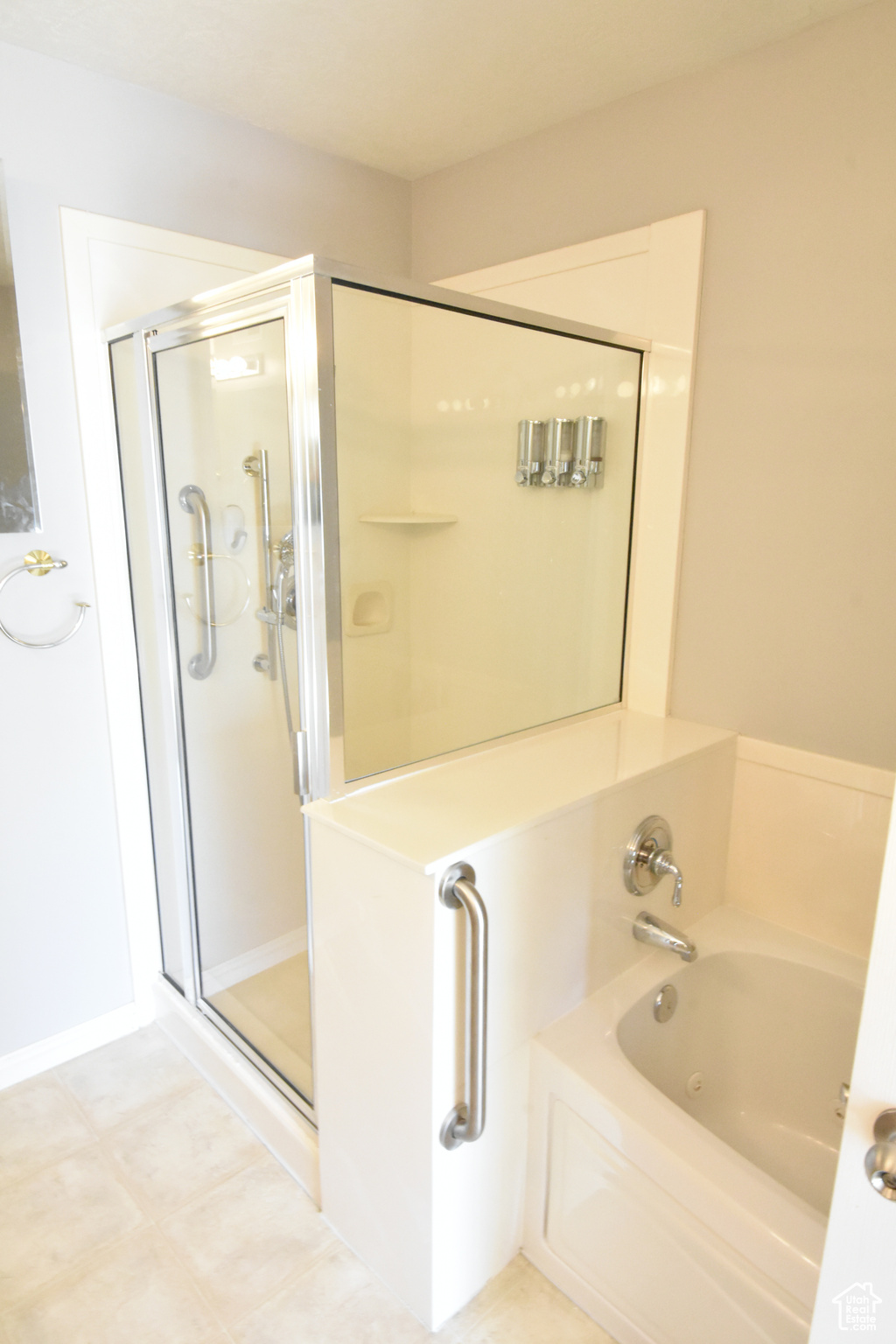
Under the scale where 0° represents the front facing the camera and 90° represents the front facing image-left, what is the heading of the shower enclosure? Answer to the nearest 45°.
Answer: approximately 45°

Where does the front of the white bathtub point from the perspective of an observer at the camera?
facing the viewer and to the left of the viewer

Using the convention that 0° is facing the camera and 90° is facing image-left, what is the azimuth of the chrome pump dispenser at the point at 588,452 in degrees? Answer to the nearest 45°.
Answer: approximately 45°

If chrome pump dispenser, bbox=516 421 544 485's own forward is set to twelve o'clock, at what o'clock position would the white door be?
The white door is roughly at 10 o'clock from the chrome pump dispenser.

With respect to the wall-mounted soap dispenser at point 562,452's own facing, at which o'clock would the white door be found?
The white door is roughly at 10 o'clock from the wall-mounted soap dispenser.

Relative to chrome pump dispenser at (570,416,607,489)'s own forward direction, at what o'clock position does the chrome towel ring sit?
The chrome towel ring is roughly at 1 o'clock from the chrome pump dispenser.

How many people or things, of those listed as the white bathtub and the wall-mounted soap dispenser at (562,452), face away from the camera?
0

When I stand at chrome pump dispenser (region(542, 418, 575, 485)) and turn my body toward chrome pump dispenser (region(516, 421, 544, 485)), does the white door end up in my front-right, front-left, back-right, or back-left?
back-left
